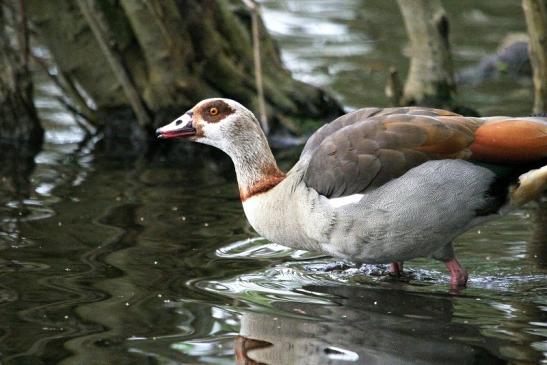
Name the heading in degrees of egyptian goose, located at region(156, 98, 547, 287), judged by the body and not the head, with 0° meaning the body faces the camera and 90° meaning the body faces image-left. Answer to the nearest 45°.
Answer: approximately 90°

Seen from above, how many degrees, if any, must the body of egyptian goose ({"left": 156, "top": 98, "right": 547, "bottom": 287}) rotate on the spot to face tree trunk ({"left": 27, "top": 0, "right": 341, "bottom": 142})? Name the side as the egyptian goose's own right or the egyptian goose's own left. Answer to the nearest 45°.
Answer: approximately 45° to the egyptian goose's own right

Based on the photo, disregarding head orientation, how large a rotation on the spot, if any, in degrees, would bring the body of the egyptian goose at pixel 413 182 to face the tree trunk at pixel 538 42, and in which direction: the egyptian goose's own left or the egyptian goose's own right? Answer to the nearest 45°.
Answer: approximately 135° to the egyptian goose's own right

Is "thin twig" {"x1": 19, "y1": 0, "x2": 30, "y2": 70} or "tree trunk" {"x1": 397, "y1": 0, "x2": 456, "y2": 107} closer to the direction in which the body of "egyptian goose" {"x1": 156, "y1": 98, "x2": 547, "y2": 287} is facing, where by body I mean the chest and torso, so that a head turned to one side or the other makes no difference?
the thin twig

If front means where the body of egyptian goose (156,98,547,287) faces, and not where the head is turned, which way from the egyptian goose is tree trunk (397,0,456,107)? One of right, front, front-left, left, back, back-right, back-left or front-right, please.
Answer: right

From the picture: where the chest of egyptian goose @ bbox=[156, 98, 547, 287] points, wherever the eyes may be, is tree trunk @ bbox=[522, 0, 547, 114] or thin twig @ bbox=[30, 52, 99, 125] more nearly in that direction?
the thin twig
